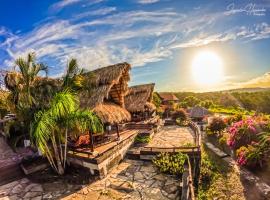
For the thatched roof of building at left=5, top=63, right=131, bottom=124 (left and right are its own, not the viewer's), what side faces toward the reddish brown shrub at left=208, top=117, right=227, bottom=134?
front

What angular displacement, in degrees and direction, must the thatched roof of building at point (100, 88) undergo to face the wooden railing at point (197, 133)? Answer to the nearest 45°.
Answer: approximately 45° to its left

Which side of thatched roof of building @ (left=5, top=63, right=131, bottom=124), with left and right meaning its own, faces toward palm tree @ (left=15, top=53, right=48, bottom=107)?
back

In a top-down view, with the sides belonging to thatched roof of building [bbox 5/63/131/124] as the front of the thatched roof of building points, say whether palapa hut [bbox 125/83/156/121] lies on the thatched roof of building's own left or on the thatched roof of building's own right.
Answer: on the thatched roof of building's own left

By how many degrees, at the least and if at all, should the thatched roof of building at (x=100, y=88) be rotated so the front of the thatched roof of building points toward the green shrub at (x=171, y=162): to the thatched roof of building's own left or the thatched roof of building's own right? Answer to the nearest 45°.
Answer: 0° — it already faces it

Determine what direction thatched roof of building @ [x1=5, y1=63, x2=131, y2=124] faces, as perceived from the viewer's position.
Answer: facing the viewer and to the right of the viewer

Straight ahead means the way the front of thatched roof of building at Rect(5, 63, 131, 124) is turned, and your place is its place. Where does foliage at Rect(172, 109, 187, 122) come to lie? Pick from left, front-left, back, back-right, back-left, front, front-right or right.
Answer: left

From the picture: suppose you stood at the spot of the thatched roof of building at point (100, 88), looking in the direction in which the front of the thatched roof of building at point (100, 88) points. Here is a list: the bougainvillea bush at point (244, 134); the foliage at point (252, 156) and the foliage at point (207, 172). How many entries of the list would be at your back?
0

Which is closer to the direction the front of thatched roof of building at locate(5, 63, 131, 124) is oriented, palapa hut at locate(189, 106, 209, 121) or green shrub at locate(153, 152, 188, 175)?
the green shrub

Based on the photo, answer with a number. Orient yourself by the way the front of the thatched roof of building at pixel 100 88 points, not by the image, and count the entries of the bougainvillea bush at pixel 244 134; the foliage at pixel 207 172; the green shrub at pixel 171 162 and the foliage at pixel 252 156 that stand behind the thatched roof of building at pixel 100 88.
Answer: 0

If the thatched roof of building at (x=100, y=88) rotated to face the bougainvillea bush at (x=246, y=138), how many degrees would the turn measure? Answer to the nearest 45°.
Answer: approximately 45° to its left

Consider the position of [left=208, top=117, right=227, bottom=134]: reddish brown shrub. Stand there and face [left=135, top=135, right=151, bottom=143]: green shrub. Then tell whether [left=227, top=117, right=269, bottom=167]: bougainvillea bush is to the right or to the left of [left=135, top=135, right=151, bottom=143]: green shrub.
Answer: left
